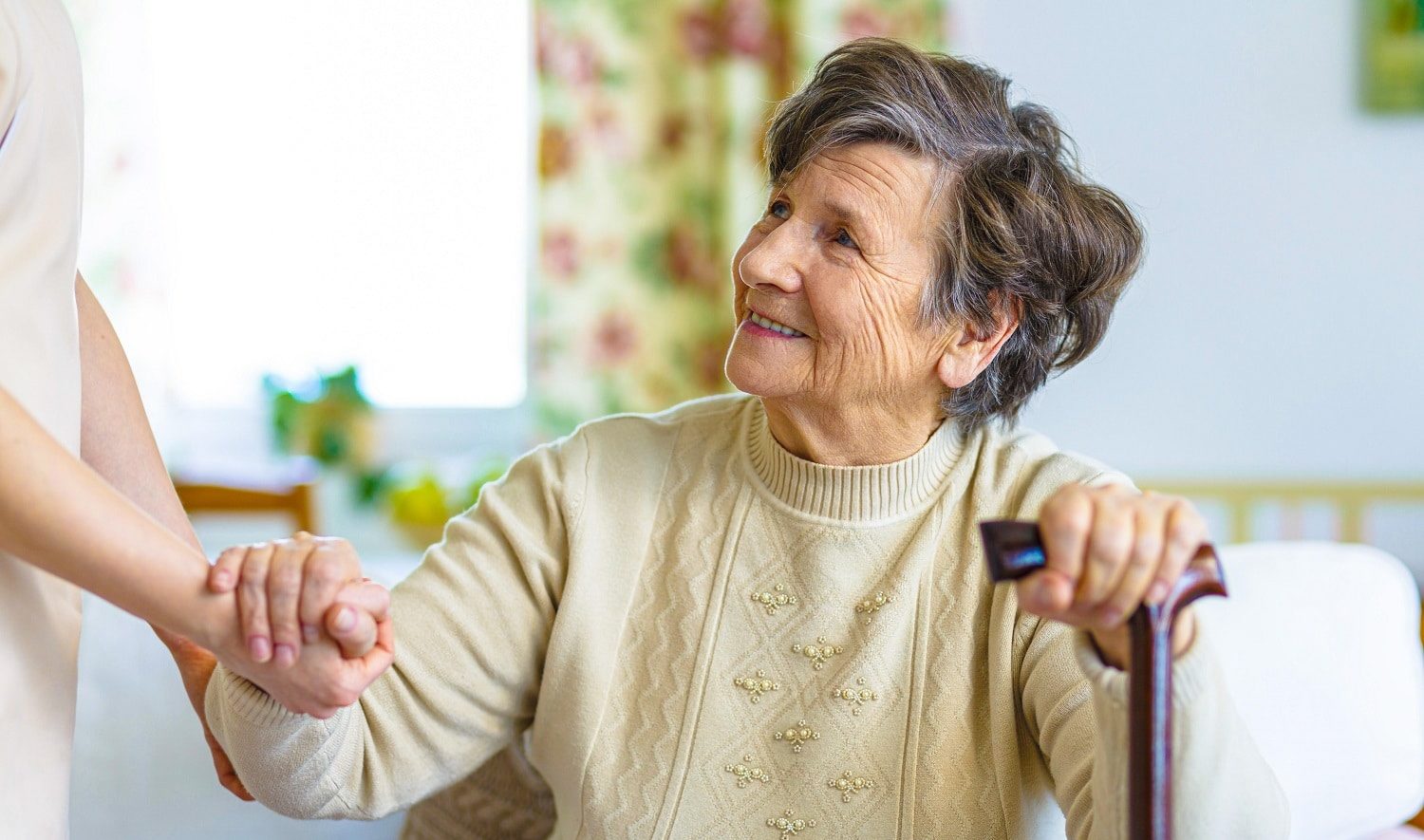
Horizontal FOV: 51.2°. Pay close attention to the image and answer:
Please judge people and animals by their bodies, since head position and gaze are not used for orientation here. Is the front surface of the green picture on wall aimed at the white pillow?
yes

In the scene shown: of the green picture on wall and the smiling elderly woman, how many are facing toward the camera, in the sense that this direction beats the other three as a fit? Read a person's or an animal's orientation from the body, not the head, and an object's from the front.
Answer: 2

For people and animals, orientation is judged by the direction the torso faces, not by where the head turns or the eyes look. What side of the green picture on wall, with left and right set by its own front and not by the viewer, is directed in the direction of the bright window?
right

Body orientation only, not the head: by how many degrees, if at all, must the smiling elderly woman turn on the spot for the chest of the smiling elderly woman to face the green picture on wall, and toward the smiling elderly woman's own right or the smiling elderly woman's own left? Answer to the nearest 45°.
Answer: approximately 135° to the smiling elderly woman's own left

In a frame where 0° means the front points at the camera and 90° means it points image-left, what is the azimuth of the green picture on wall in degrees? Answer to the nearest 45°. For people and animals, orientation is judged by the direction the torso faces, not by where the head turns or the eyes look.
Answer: approximately 0°

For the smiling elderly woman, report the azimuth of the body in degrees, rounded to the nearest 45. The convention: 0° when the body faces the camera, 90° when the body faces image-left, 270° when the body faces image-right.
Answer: approximately 0°

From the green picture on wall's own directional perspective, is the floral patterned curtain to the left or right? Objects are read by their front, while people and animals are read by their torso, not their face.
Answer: on its right
